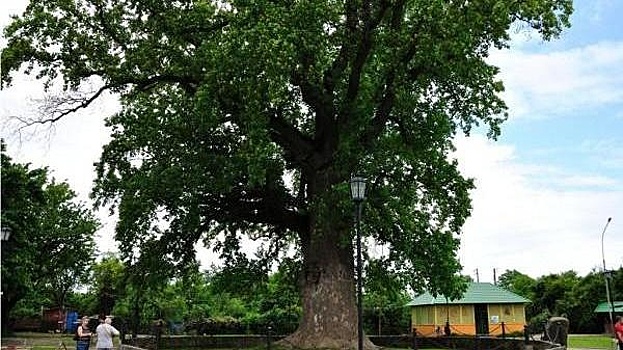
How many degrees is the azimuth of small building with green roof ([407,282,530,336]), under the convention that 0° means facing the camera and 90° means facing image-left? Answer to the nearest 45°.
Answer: approximately 0°

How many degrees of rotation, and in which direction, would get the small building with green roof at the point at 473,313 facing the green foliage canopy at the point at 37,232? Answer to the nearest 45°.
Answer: approximately 45° to its right

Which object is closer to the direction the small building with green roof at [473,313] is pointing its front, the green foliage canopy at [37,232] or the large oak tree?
the large oak tree

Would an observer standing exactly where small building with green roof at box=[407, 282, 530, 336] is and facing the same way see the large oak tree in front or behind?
in front
